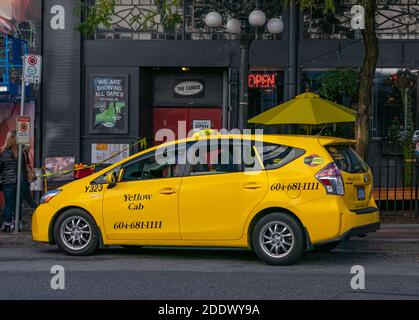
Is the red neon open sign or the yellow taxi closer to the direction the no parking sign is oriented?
the yellow taxi

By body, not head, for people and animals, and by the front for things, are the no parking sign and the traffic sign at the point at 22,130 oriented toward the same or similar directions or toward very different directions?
same or similar directions

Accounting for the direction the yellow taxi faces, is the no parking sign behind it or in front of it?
in front

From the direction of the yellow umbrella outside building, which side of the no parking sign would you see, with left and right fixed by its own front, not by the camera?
left

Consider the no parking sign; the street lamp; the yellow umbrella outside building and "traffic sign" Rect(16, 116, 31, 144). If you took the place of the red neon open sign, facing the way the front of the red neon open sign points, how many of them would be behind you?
0

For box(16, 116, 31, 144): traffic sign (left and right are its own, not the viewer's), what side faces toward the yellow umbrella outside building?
left

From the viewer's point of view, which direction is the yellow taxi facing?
to the viewer's left

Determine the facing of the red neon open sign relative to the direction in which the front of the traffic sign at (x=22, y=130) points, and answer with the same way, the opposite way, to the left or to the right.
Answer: the same way

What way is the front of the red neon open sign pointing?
toward the camera

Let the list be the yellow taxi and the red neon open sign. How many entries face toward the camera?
1

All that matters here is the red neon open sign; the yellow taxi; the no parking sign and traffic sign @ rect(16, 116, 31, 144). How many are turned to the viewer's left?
1

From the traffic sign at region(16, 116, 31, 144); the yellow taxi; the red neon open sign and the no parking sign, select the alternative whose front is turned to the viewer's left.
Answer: the yellow taxi

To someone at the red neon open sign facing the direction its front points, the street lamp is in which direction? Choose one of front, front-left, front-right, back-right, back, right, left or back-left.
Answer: front

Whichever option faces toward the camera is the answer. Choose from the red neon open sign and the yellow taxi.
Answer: the red neon open sign

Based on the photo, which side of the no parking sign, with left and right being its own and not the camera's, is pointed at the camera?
front

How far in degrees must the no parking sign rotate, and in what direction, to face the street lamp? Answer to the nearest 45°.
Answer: approximately 90° to its left

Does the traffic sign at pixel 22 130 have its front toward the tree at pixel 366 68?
no
